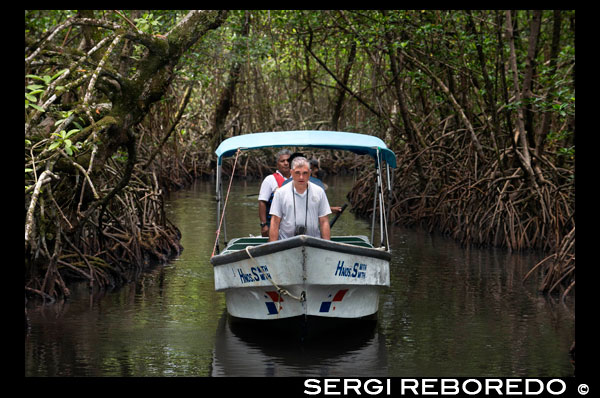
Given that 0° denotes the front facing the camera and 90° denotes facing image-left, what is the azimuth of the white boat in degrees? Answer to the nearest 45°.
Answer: approximately 0°
